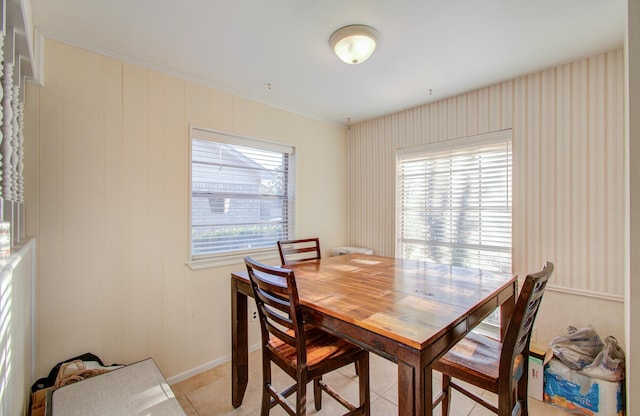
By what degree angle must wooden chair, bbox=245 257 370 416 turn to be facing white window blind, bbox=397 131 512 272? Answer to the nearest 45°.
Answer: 0° — it already faces it

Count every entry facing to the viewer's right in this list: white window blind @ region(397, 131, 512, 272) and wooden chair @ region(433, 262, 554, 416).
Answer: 0

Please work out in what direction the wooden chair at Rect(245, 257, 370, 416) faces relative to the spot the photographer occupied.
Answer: facing away from the viewer and to the right of the viewer

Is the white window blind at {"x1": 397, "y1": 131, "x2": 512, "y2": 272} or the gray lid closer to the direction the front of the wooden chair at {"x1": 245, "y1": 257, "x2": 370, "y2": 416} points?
the white window blind

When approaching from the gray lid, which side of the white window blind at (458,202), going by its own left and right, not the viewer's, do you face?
front

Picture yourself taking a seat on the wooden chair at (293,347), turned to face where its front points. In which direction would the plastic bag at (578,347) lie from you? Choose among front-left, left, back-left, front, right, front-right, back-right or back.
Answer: front-right

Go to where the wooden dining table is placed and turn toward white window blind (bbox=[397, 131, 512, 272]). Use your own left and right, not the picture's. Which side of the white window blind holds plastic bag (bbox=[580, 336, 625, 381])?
right

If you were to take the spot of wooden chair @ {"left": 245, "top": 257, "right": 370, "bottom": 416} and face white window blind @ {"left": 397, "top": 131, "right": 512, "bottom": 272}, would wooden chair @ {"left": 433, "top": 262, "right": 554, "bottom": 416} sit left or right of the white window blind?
right

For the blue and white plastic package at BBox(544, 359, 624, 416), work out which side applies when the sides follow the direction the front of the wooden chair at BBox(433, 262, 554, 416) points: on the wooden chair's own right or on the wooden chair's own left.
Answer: on the wooden chair's own right

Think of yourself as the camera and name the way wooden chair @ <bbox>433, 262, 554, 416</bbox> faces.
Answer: facing away from the viewer and to the left of the viewer

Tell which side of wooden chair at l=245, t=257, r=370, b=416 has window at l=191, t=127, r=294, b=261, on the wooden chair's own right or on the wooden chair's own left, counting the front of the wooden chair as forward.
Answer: on the wooden chair's own left

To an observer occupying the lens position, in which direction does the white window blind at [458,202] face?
facing the viewer and to the left of the viewer

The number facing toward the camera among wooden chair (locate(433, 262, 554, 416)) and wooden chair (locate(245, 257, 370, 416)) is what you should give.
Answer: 0

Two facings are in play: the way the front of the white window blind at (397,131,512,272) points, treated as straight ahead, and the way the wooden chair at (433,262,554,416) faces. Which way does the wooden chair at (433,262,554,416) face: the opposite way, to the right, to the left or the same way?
to the right

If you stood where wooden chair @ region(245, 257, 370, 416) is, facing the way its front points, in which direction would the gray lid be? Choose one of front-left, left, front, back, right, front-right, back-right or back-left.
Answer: back-left
